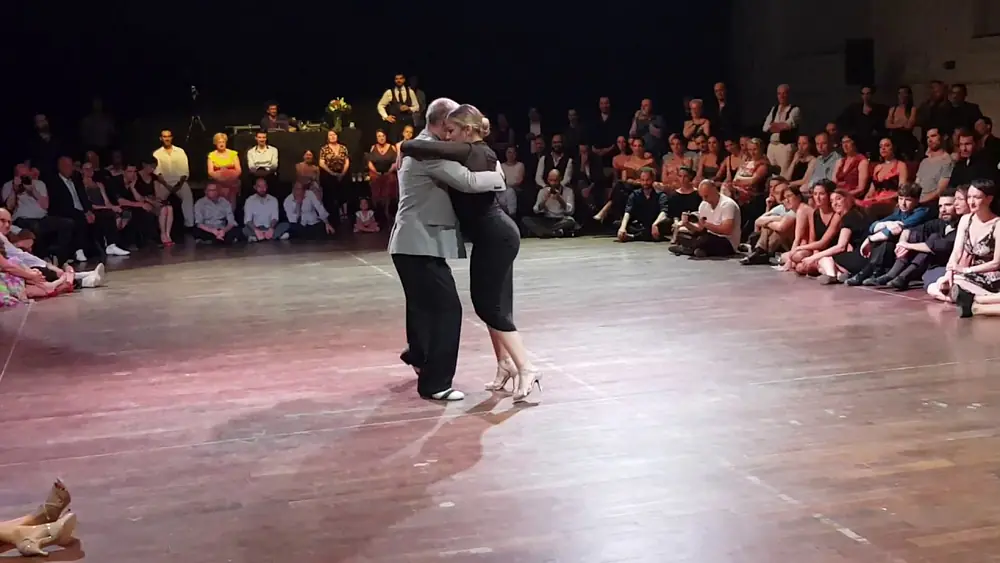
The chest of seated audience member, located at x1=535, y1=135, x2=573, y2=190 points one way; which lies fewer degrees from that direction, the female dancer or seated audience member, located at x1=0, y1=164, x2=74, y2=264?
the female dancer

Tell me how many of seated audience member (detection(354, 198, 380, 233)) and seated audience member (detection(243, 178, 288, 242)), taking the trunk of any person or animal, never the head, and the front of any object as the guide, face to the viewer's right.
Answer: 0

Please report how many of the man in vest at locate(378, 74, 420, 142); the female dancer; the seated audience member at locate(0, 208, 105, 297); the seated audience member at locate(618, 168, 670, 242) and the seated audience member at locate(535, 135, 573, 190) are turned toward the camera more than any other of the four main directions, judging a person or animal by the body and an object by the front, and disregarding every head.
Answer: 3

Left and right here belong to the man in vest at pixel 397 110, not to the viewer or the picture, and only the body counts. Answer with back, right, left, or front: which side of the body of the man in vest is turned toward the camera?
front

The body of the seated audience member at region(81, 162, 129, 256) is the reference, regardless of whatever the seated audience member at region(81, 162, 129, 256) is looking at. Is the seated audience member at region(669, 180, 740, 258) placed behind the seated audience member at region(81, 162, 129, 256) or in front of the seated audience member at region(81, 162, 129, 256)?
in front

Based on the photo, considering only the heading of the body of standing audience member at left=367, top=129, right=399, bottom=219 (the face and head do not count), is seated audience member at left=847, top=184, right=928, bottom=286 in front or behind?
in front

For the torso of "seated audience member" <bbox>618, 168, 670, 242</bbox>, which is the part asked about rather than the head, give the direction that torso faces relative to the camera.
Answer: toward the camera

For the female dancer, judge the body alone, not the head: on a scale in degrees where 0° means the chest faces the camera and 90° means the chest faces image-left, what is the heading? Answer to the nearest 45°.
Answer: approximately 90°

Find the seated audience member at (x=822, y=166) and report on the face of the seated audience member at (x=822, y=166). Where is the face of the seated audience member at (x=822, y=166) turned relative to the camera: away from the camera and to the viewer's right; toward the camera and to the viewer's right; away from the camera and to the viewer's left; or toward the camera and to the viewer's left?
toward the camera and to the viewer's left

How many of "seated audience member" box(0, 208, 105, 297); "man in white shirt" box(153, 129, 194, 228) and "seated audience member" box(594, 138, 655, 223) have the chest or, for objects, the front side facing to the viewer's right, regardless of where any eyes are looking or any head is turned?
1

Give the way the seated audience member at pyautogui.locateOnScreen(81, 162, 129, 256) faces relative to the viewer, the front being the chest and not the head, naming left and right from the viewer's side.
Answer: facing the viewer and to the right of the viewer

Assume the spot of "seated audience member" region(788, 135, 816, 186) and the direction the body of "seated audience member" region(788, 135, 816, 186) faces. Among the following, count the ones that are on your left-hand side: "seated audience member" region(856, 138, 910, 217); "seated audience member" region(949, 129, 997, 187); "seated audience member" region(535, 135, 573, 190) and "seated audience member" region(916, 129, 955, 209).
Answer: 3

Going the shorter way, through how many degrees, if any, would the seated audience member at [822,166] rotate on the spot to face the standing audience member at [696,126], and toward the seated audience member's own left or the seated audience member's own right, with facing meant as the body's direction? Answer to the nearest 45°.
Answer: approximately 90° to the seated audience member's own right

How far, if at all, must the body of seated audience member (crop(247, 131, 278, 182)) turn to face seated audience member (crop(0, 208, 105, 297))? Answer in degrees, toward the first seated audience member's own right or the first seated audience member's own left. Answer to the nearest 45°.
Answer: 0° — they already face them

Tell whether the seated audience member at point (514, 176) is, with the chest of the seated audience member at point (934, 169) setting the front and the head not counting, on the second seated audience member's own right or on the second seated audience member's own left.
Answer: on the second seated audience member's own right

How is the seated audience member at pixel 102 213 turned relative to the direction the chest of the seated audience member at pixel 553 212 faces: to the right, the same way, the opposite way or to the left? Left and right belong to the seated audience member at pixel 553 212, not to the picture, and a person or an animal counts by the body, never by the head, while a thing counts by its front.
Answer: to the left

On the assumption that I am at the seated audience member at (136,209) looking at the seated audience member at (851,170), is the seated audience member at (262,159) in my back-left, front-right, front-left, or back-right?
front-left
